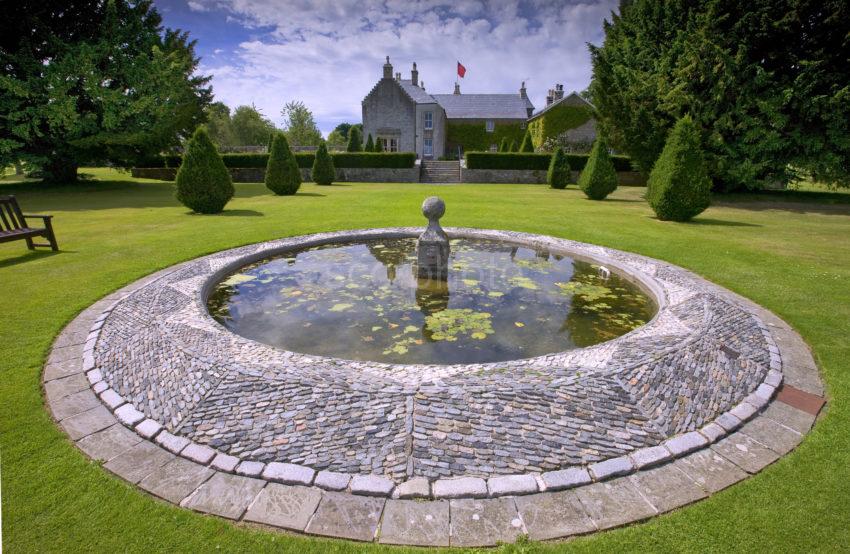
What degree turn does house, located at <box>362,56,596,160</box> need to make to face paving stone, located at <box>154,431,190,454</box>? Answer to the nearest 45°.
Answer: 0° — it already faces it

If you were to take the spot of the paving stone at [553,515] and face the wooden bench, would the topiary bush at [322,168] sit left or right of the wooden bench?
right

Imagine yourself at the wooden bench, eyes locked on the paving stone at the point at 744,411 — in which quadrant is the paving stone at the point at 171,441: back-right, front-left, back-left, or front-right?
front-right

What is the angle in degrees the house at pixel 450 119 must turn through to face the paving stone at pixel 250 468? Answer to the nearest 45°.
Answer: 0° — it already faces it

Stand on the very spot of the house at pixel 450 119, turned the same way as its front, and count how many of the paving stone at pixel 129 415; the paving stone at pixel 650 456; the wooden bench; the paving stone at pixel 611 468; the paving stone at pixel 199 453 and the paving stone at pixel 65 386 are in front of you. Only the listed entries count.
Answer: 6

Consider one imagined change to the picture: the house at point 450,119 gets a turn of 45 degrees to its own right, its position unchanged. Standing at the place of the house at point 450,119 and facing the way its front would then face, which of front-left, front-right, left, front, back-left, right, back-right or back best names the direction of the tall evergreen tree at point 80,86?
front

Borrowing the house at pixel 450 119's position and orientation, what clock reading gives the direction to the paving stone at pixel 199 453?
The paving stone is roughly at 12 o'clock from the house.

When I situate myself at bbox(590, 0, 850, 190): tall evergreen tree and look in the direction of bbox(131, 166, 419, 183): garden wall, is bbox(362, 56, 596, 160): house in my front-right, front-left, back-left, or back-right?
front-right

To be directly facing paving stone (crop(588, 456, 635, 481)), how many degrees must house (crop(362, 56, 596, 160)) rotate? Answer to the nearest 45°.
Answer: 0° — it already faces it

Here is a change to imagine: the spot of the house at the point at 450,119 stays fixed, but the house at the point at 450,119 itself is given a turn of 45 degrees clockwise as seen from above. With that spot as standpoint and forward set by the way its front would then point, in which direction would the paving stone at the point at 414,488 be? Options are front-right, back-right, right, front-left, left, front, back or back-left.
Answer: front-left

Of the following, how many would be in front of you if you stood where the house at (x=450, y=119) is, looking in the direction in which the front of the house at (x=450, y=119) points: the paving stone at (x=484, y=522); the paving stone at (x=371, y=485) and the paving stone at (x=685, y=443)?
3

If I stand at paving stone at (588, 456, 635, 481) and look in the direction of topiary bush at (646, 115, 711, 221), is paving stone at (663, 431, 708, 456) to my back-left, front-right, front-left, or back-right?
front-right

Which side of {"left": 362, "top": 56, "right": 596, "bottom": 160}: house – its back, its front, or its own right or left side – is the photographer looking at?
front

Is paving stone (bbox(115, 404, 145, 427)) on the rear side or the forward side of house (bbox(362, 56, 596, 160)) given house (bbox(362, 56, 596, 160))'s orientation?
on the forward side

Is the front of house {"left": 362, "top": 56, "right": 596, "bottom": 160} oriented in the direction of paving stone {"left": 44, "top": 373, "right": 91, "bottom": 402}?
yes

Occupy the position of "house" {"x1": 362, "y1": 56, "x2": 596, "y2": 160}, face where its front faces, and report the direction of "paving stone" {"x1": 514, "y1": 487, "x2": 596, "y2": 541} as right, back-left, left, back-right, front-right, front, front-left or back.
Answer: front

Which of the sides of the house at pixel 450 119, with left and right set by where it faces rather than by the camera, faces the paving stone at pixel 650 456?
front

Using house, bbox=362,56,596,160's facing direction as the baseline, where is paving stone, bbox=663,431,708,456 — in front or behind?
in front

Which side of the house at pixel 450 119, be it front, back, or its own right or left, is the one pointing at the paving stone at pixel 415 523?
front
